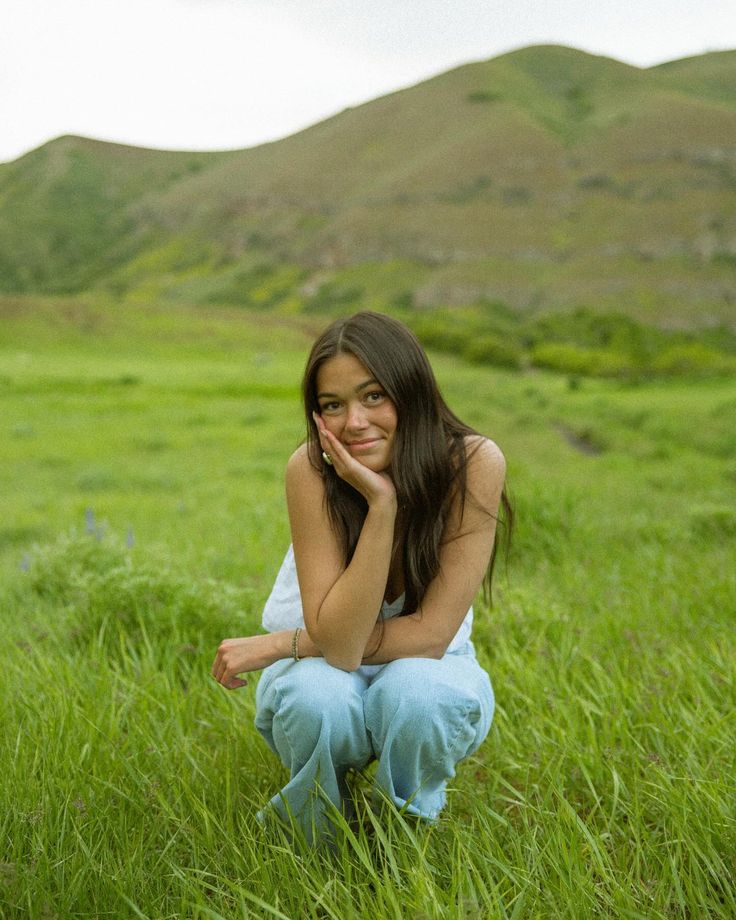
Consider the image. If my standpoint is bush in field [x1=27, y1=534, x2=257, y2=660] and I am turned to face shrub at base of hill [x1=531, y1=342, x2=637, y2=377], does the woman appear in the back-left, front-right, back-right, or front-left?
back-right

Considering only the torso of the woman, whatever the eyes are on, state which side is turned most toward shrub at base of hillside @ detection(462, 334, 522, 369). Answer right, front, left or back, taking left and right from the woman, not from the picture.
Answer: back

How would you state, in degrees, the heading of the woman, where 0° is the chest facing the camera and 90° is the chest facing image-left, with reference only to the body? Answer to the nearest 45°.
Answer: approximately 0°

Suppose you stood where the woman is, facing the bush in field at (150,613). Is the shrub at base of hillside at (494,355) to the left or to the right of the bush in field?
right

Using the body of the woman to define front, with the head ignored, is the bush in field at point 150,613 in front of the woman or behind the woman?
behind

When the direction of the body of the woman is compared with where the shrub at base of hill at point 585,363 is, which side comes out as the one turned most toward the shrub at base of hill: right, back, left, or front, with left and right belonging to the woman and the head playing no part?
back
